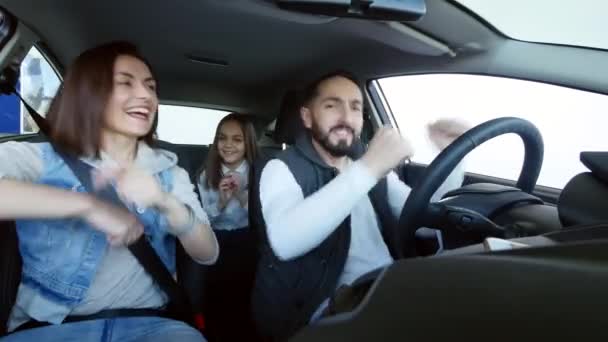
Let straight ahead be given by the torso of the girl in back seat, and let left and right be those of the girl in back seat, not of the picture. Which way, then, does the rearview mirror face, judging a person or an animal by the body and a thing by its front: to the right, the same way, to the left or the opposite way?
the opposite way

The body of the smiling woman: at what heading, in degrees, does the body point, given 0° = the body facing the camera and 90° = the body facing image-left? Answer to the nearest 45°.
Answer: approximately 315°

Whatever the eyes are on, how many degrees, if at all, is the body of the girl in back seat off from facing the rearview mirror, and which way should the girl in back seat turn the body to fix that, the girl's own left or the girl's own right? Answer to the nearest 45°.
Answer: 0° — they already face it

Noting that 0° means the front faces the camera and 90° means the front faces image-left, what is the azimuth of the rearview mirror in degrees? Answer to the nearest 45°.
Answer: approximately 180°

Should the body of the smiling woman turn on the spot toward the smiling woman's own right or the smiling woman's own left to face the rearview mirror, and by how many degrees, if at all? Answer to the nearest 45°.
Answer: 0° — they already face it

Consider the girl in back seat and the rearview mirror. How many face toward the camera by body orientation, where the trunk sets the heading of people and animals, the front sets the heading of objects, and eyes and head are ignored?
1

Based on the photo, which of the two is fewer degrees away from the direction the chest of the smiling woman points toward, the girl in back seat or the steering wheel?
the steering wheel

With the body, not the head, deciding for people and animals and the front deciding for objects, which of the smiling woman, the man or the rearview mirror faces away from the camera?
the rearview mirror

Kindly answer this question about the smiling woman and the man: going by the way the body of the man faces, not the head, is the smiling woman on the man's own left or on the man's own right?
on the man's own right

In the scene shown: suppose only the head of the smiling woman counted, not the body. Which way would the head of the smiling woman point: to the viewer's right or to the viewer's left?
to the viewer's right

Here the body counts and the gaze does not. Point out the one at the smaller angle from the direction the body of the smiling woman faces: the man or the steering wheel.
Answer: the steering wheel
